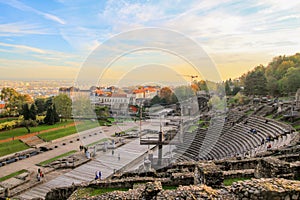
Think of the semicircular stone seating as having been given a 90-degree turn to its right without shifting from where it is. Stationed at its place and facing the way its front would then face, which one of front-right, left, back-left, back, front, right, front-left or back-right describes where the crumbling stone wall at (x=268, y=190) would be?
back-left

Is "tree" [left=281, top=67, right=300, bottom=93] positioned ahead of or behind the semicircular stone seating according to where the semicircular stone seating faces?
behind

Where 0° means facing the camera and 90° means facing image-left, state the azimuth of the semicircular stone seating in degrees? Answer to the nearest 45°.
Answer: approximately 45°

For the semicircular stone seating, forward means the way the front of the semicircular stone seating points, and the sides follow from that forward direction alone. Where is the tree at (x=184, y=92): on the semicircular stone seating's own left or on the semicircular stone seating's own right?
on the semicircular stone seating's own right

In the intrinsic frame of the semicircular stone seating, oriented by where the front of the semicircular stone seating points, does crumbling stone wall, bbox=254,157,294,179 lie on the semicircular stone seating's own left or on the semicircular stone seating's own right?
on the semicircular stone seating's own left

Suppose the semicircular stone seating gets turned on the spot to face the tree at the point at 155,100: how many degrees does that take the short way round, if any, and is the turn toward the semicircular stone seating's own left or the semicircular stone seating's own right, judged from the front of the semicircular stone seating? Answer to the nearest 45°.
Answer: approximately 90° to the semicircular stone seating's own right

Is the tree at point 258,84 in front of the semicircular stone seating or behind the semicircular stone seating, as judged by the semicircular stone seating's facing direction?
behind
